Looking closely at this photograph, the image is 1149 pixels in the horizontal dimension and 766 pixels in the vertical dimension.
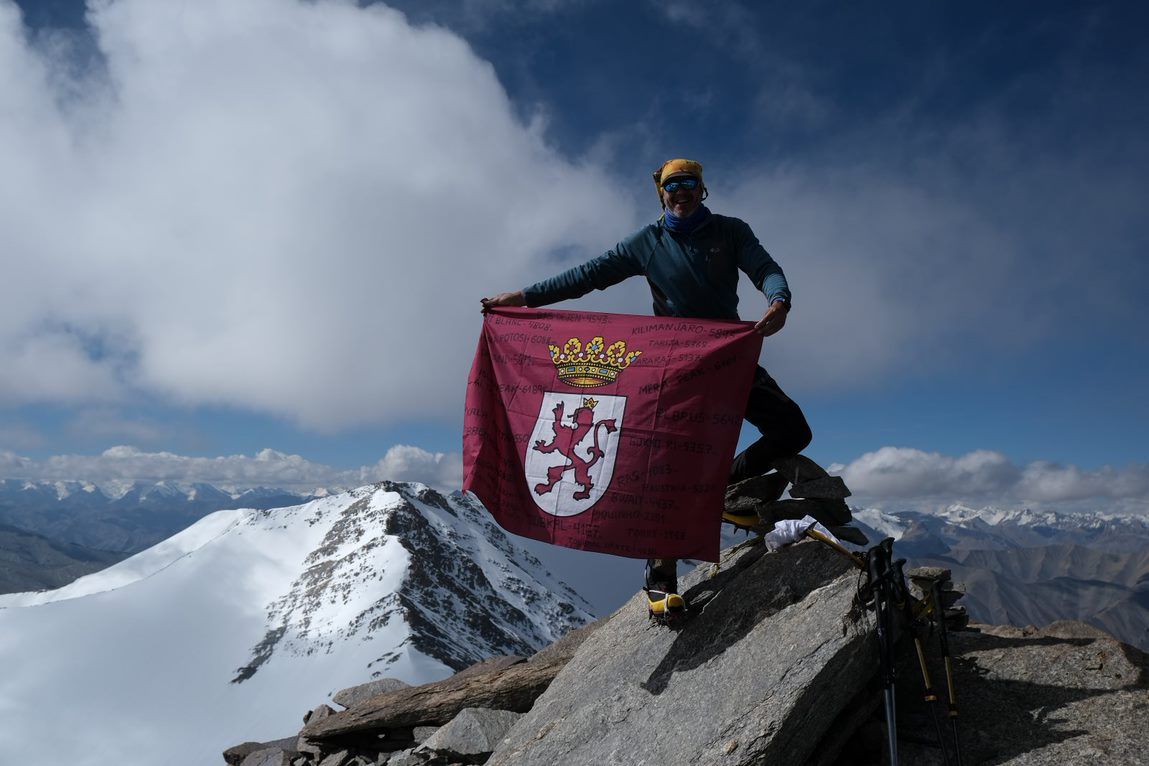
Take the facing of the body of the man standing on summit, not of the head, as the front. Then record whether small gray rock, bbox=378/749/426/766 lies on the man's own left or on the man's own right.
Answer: on the man's own right

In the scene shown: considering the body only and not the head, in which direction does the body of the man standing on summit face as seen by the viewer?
toward the camera
